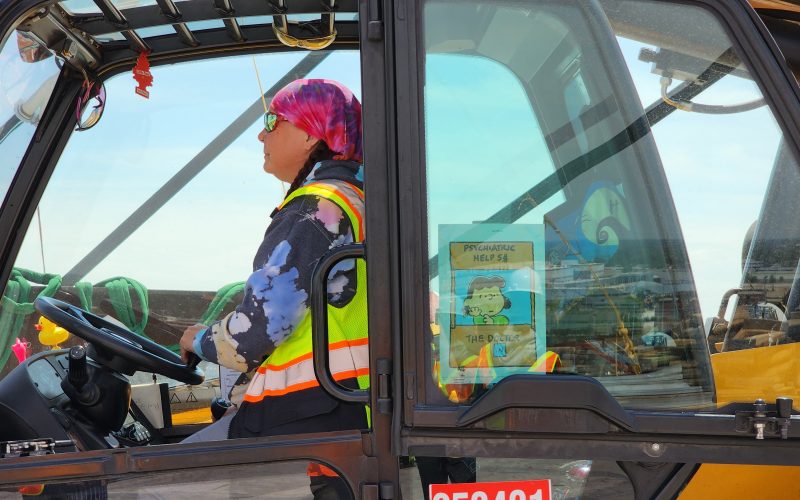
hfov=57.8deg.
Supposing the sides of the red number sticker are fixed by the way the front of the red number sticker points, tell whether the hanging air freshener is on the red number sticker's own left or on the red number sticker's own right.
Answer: on the red number sticker's own right

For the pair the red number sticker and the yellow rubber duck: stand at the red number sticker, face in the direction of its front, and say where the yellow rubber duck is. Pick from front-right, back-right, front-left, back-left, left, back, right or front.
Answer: back-right

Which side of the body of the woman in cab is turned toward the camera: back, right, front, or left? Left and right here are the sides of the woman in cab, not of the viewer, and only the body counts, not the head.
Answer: left

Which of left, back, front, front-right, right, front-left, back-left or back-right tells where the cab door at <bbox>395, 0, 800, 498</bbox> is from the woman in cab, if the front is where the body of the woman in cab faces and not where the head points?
back-left

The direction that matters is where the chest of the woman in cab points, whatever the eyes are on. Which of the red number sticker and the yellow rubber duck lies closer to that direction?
the yellow rubber duck

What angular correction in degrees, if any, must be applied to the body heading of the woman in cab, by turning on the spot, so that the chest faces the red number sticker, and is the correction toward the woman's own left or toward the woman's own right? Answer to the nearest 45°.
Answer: approximately 135° to the woman's own left

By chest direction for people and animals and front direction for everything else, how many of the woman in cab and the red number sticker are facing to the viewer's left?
1

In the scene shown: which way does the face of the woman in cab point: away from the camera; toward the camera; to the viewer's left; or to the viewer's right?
to the viewer's left

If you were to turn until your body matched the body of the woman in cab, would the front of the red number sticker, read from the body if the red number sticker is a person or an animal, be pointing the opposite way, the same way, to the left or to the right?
to the left

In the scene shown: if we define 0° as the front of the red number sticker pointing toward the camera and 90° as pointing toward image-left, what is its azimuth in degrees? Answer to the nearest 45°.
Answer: approximately 0°

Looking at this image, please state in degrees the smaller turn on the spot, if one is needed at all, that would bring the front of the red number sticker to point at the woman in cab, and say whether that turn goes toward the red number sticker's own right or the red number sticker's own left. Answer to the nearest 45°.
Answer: approximately 135° to the red number sticker's own right
